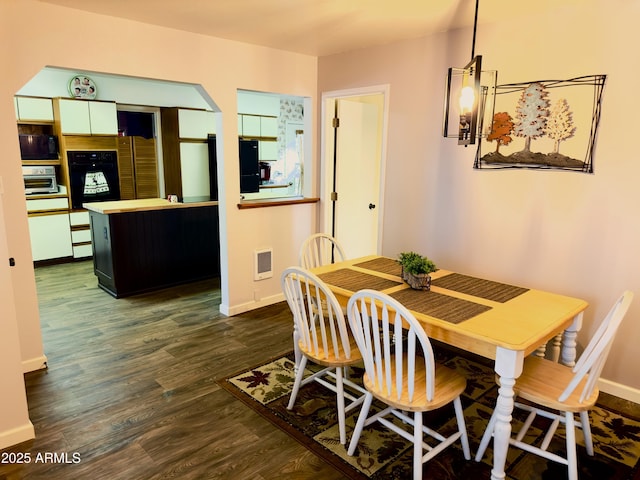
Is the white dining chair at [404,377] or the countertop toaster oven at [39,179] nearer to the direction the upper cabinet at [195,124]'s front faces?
the white dining chair

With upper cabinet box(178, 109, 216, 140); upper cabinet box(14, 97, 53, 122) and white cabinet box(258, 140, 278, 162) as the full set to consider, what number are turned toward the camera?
3

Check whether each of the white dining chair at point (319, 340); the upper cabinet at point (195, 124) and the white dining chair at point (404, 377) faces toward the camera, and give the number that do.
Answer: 1

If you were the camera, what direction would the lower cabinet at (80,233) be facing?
facing the viewer

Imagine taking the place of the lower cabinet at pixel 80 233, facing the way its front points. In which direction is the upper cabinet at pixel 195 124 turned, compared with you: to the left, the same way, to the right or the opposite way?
the same way

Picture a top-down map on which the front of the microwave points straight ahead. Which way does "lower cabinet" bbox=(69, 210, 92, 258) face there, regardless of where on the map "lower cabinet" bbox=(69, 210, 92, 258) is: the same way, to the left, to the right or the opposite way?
the same way

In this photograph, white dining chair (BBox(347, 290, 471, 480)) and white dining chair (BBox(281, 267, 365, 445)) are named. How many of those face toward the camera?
0

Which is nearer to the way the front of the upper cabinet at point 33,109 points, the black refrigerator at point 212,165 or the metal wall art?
the metal wall art

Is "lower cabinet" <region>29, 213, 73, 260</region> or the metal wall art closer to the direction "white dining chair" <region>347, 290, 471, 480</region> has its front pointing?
the metal wall art

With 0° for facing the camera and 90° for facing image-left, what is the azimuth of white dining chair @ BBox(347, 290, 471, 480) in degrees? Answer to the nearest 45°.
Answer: approximately 225°

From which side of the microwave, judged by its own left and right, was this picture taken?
front

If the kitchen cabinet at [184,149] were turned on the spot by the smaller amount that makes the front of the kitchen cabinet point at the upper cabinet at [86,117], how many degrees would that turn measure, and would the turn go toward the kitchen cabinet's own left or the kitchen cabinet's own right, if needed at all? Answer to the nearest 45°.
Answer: approximately 90° to the kitchen cabinet's own right

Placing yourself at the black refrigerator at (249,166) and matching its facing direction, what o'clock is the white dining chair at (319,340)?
The white dining chair is roughly at 12 o'clock from the black refrigerator.

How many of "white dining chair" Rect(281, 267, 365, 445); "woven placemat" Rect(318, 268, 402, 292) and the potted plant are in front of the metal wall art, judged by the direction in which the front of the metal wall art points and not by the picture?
3

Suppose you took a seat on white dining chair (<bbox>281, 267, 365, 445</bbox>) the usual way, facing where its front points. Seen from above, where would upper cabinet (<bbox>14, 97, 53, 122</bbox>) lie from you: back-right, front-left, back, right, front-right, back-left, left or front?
left

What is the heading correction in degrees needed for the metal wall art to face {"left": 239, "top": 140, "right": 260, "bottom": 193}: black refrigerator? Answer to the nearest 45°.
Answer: approximately 90° to its right

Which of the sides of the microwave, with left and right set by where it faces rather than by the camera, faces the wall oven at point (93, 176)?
left

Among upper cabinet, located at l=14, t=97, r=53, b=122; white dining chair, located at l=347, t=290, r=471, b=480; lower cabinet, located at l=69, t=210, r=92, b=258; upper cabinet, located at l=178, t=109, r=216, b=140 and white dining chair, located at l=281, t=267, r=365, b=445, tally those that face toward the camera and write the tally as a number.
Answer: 3

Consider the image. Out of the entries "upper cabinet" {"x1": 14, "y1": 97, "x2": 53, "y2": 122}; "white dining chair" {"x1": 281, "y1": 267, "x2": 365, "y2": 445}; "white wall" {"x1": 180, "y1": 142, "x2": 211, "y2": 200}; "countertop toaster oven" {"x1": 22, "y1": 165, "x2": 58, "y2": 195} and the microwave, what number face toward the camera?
4

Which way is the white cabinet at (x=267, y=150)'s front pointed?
toward the camera

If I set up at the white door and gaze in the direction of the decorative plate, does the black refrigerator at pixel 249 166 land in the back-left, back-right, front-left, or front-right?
front-right
